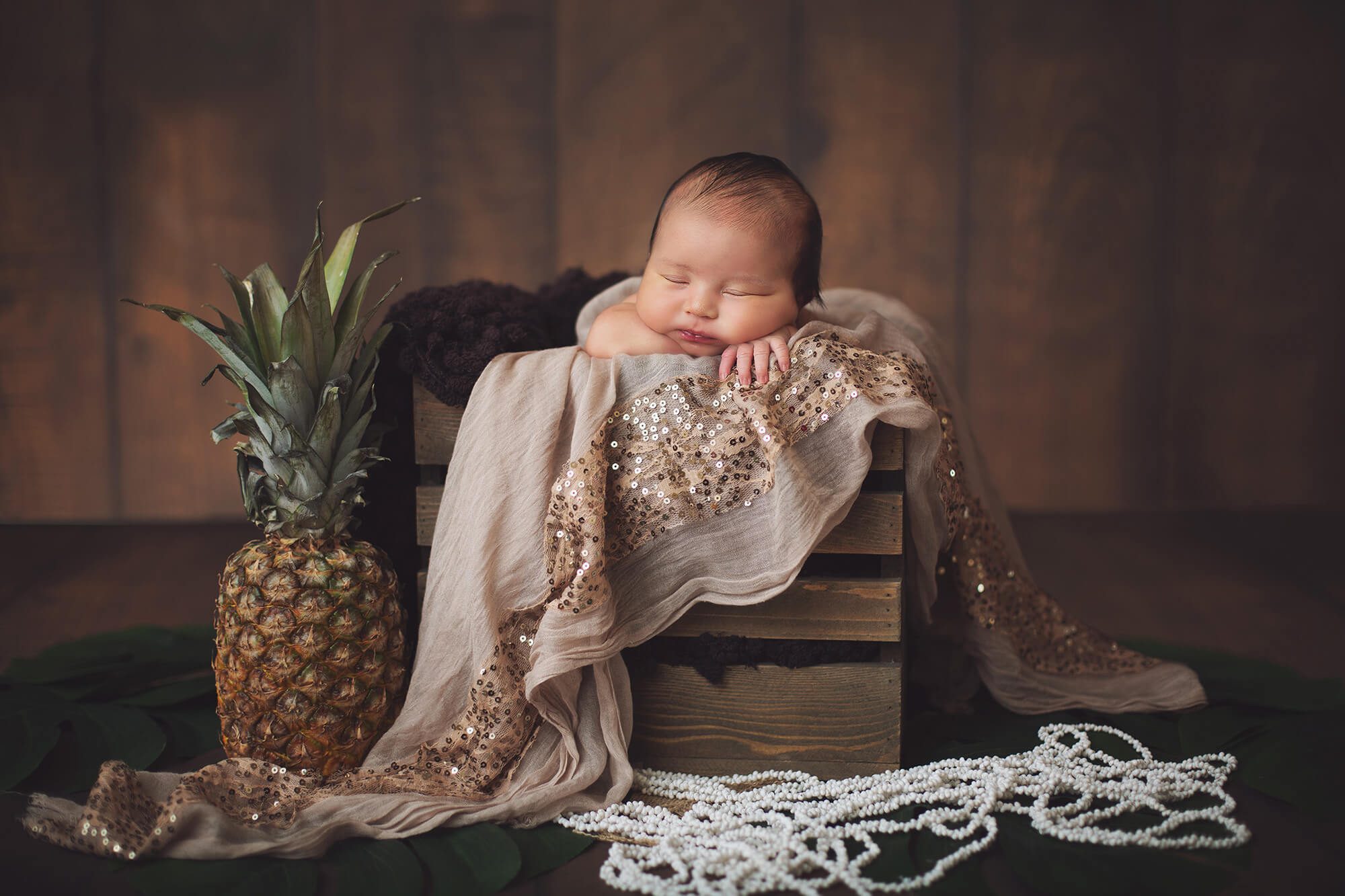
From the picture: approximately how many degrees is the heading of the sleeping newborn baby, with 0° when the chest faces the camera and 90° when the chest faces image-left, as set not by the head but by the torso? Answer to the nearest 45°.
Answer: approximately 0°

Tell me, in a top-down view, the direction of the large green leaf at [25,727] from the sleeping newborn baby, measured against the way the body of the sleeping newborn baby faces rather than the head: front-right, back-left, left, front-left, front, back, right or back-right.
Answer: right

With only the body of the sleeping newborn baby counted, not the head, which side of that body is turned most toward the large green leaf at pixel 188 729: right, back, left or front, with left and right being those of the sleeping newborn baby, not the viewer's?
right

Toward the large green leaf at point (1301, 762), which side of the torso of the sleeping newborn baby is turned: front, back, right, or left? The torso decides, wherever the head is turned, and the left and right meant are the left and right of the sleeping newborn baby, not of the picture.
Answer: left

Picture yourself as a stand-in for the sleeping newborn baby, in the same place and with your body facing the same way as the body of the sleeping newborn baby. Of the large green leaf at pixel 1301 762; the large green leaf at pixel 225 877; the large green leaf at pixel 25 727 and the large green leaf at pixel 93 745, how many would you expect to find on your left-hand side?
1

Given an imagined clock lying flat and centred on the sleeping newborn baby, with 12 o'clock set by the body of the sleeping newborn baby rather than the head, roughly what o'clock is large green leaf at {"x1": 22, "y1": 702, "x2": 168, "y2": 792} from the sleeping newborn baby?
The large green leaf is roughly at 3 o'clock from the sleeping newborn baby.

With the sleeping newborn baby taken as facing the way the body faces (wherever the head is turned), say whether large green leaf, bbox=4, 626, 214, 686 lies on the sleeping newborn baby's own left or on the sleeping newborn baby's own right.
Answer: on the sleeping newborn baby's own right

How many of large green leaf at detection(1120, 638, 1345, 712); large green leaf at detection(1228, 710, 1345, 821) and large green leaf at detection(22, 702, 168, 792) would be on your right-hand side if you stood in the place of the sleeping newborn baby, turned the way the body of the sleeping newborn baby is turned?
1
